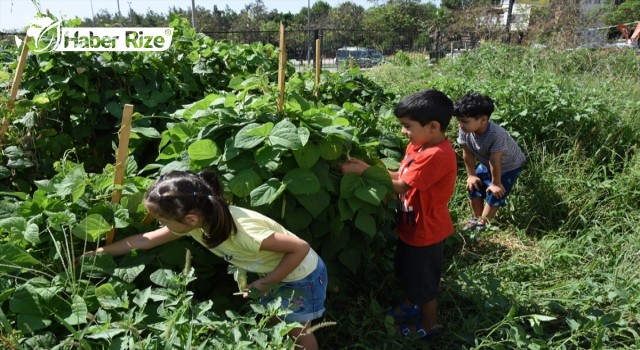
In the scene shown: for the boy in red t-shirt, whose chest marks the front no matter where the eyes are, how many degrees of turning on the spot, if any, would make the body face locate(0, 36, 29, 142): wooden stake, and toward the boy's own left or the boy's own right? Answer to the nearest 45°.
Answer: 0° — they already face it

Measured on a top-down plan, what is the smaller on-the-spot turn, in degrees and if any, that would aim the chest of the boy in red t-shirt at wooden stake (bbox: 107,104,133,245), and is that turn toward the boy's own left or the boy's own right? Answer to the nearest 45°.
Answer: approximately 45° to the boy's own left

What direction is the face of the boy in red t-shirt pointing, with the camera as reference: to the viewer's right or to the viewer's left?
to the viewer's left

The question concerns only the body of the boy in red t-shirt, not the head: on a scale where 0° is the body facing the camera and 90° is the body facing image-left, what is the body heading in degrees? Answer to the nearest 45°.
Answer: approximately 90°

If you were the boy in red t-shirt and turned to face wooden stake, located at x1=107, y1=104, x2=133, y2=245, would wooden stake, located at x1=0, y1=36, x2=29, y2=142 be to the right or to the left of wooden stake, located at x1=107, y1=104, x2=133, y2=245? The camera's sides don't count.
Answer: right

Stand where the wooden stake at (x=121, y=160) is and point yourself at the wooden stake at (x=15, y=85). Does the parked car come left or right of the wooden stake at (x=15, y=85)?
right

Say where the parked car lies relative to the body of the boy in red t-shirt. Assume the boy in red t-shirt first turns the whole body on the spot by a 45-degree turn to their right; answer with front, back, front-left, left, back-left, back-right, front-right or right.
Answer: front-right
